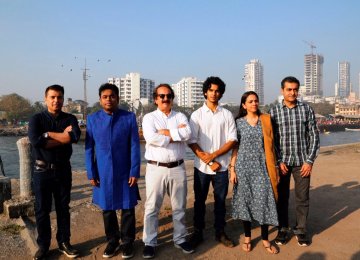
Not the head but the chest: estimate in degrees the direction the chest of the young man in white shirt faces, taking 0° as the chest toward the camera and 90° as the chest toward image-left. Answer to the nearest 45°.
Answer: approximately 0°

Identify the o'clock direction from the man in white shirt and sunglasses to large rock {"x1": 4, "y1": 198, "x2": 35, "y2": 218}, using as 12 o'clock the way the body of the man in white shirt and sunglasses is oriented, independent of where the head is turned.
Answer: The large rock is roughly at 4 o'clock from the man in white shirt and sunglasses.
